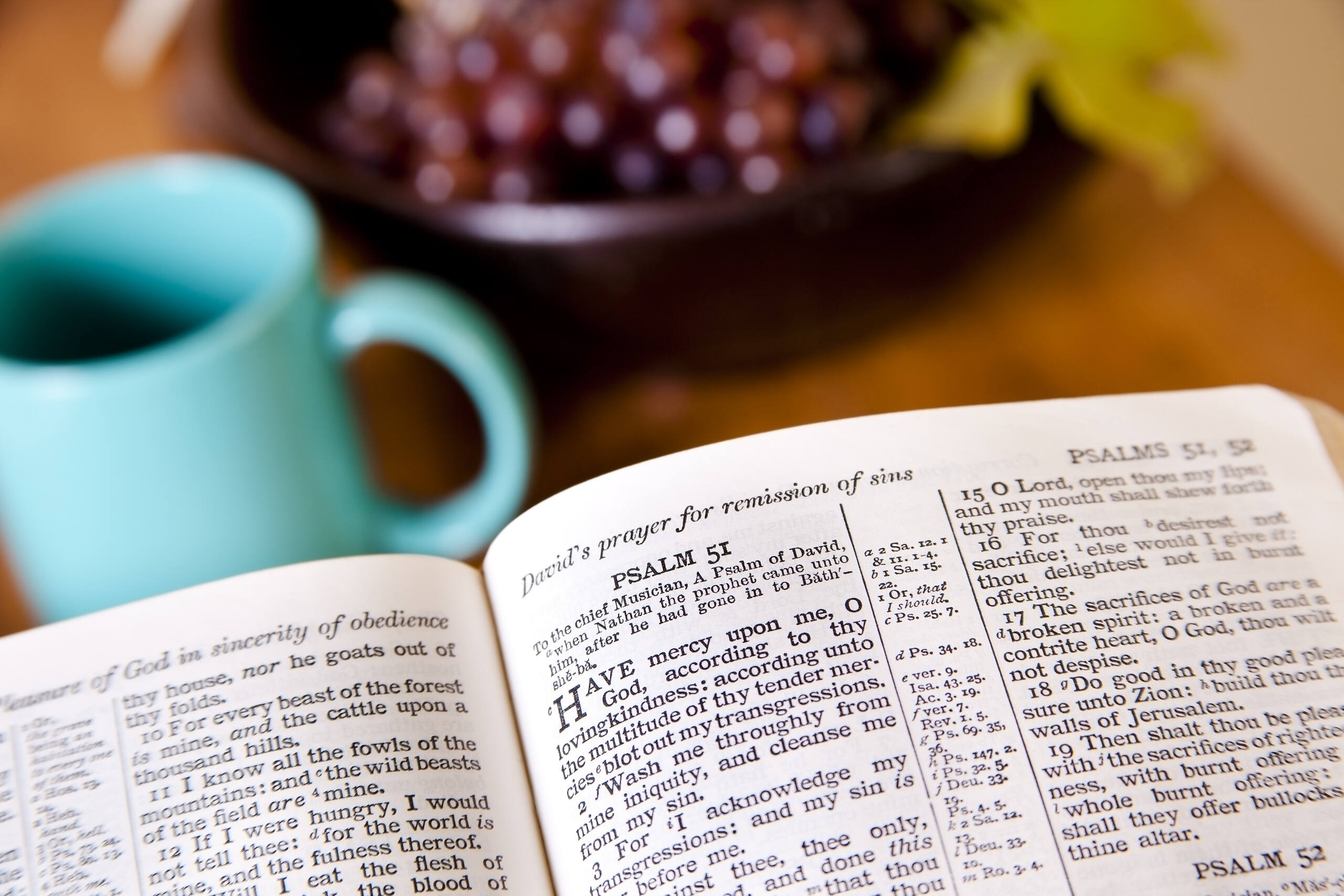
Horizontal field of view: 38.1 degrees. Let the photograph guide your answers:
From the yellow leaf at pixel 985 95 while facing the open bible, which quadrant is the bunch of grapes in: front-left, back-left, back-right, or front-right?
front-right

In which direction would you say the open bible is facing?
toward the camera
